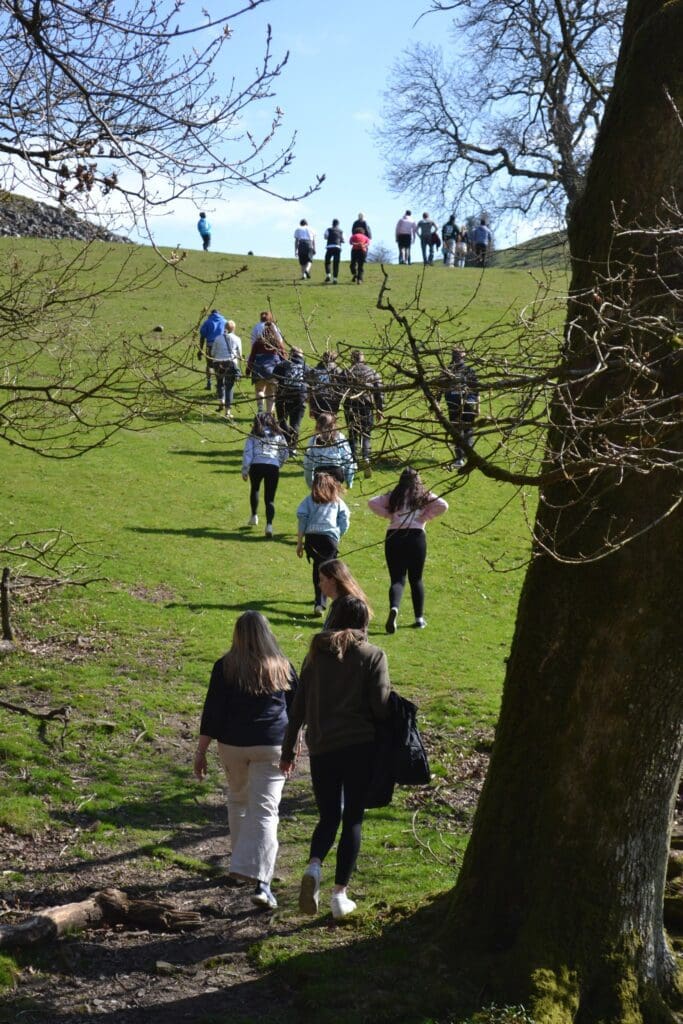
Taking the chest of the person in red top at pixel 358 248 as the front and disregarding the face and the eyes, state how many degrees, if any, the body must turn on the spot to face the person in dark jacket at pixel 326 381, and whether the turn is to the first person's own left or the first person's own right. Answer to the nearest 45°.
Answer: approximately 180°

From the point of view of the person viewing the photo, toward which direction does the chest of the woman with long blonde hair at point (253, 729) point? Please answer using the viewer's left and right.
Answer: facing away from the viewer

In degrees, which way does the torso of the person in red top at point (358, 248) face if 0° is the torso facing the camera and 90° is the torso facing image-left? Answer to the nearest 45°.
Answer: approximately 180°

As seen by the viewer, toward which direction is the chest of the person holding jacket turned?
away from the camera

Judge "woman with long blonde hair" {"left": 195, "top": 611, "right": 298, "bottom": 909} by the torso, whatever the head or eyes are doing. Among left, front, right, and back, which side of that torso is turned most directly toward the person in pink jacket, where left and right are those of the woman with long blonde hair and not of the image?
front

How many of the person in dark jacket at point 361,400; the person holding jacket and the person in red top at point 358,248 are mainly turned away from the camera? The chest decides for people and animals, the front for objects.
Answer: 3

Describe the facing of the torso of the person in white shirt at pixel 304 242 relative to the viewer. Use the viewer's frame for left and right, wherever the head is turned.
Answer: facing away from the viewer

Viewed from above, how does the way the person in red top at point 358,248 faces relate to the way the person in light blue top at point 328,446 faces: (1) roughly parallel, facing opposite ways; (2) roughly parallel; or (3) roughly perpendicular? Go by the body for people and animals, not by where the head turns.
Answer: roughly parallel

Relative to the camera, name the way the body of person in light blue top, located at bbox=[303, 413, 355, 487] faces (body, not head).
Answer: away from the camera

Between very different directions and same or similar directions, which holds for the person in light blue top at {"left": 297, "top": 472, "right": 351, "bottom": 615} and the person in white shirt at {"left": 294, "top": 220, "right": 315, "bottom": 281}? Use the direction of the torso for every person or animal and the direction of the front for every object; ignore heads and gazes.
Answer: same or similar directions

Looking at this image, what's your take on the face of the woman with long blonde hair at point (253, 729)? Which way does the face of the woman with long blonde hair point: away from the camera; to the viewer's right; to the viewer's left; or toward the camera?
away from the camera

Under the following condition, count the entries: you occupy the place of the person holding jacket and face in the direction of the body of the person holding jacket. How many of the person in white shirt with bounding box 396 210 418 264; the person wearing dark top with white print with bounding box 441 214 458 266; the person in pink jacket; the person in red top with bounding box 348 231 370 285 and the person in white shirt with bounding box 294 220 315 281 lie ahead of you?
5

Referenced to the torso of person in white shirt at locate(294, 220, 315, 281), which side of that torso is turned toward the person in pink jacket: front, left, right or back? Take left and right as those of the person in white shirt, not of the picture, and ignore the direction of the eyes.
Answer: back

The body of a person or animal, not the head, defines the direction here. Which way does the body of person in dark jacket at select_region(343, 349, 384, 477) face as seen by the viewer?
away from the camera

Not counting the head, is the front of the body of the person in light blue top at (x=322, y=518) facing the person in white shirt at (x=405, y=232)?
yes
